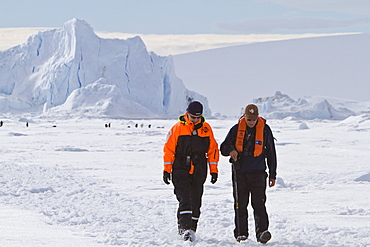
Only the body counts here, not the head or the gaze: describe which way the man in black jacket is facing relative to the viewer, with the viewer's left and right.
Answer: facing the viewer

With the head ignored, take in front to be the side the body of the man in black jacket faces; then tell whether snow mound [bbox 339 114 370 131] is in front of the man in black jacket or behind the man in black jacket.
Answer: behind

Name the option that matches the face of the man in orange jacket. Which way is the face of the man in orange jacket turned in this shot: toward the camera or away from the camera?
toward the camera

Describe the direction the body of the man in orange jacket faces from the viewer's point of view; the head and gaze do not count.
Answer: toward the camera

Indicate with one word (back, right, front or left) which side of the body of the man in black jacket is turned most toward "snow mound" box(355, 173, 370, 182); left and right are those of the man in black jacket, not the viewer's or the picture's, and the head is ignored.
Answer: back

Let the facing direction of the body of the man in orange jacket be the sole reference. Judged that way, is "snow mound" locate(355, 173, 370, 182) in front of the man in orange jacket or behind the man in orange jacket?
behind

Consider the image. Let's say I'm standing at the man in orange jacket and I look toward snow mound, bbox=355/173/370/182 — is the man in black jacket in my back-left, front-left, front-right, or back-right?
front-right

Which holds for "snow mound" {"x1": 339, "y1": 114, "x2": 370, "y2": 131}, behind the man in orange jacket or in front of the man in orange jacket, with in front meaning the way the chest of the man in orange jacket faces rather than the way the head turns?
behind

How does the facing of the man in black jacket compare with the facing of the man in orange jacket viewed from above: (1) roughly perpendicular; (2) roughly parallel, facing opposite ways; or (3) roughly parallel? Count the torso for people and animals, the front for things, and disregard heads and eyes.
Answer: roughly parallel

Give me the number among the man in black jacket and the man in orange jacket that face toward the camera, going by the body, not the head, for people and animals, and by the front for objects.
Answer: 2
